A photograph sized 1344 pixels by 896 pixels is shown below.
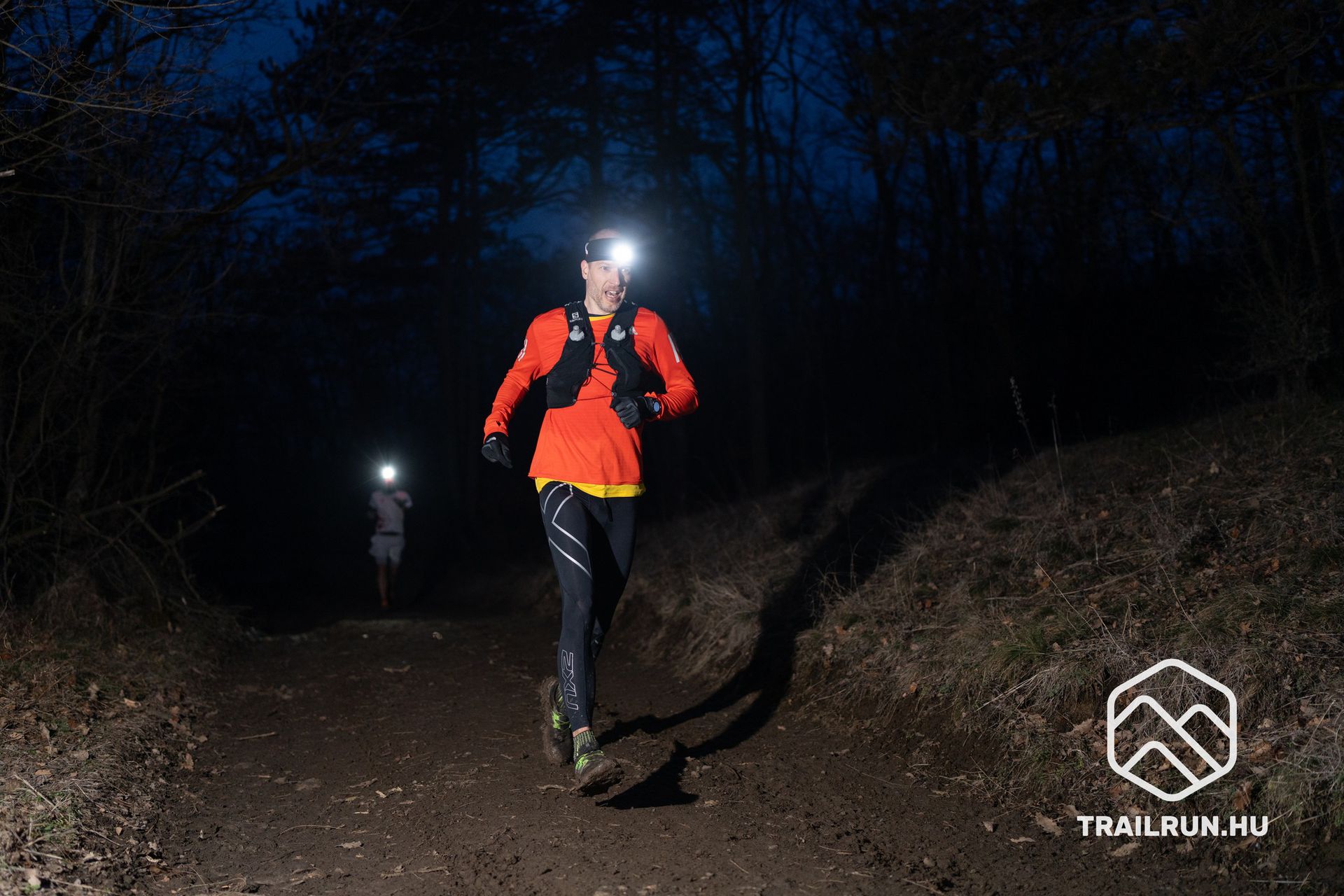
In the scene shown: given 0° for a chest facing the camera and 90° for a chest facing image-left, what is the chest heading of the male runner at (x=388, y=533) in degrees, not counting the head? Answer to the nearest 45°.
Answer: approximately 0°

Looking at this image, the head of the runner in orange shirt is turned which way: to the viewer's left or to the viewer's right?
to the viewer's right
